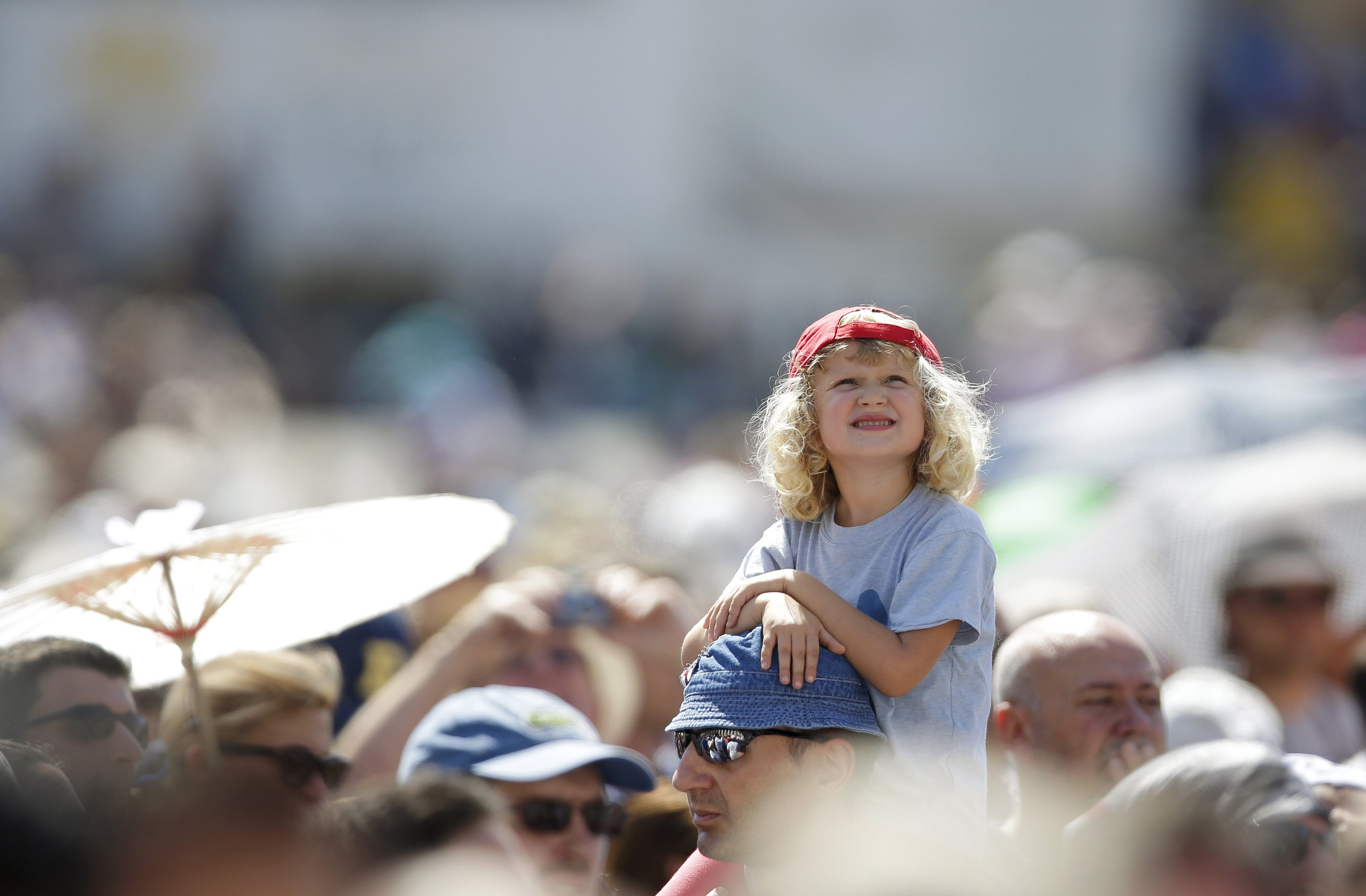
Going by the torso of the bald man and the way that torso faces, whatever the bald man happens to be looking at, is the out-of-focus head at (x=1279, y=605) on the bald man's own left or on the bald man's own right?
on the bald man's own left

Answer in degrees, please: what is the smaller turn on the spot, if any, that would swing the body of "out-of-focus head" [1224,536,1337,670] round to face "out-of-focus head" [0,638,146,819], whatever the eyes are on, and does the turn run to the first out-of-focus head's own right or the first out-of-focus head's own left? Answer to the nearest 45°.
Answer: approximately 90° to the first out-of-focus head's own right

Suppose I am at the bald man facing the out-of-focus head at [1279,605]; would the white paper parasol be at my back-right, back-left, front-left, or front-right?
back-left

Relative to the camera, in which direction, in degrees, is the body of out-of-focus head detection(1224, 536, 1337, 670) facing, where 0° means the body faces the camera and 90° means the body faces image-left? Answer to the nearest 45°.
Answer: approximately 315°

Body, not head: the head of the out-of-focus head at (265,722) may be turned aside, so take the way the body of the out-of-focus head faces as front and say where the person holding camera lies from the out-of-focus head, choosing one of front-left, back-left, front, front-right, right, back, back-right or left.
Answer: left

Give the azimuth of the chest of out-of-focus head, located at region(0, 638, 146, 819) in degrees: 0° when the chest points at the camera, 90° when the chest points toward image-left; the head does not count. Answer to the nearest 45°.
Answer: approximately 315°

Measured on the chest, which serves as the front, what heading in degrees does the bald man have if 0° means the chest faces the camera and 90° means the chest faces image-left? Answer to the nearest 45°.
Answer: approximately 315°
